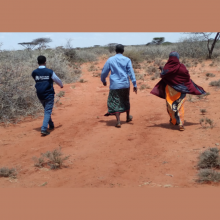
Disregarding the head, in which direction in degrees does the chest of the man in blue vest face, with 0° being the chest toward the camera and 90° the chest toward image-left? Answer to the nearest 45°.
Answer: approximately 180°

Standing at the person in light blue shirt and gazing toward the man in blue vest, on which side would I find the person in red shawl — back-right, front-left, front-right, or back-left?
back-left

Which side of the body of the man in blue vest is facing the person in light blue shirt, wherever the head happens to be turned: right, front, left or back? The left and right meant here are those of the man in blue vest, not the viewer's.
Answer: right

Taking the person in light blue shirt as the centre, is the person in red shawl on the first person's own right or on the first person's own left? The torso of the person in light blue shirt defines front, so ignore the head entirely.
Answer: on the first person's own right

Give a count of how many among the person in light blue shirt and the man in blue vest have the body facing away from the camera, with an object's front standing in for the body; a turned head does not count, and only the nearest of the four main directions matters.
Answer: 2

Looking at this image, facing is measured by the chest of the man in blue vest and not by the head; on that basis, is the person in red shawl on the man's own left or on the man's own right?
on the man's own right

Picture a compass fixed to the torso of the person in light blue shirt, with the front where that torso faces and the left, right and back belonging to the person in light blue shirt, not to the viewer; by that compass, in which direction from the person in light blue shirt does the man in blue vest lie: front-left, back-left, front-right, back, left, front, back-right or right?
left

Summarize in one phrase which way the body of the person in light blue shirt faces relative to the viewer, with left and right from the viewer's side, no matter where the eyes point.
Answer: facing away from the viewer
